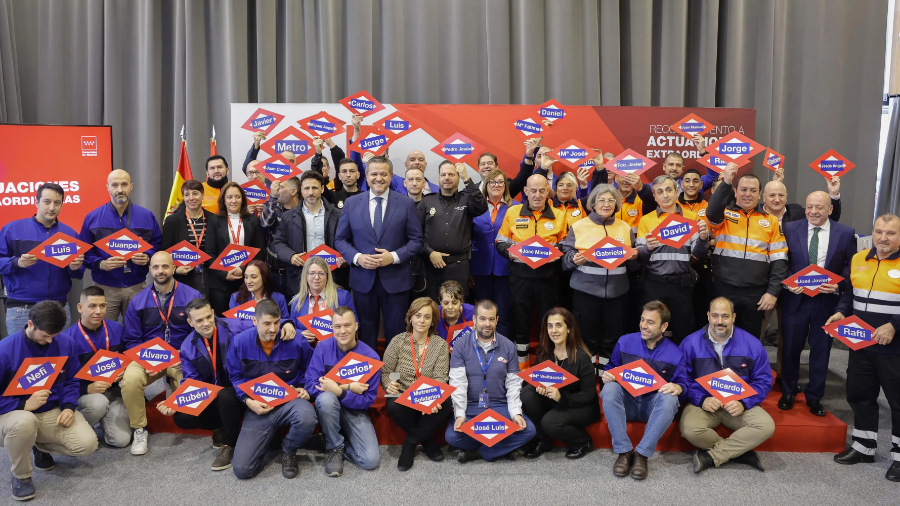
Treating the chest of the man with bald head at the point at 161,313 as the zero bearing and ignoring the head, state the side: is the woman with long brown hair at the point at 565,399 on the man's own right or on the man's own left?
on the man's own left

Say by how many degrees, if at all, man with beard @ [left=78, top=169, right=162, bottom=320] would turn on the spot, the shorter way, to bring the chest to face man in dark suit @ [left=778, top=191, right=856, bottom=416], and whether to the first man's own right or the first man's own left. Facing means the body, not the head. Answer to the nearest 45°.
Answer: approximately 45° to the first man's own left

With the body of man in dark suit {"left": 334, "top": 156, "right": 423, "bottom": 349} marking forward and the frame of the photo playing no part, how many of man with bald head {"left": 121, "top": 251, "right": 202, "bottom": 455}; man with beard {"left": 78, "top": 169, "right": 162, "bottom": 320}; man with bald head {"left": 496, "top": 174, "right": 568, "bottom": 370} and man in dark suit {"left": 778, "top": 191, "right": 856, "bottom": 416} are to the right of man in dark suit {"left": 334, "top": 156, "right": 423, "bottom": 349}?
2

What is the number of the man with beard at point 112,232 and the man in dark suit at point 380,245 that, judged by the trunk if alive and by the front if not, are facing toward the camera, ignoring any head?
2

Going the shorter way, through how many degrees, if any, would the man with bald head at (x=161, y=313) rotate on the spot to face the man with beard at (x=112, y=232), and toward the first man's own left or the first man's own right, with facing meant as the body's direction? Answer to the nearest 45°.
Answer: approximately 135° to the first man's own right

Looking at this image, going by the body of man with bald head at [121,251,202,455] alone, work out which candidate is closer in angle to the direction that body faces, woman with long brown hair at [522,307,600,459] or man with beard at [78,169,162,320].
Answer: the woman with long brown hair

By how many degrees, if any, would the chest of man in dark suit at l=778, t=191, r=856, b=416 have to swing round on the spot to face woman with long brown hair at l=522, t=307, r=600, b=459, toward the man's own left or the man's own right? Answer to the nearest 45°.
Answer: approximately 45° to the man's own right

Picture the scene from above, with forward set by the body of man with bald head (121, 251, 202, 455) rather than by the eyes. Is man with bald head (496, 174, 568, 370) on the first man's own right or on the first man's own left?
on the first man's own left

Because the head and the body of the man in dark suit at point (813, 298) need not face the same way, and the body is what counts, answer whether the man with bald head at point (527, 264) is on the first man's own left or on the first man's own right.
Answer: on the first man's own right
